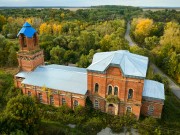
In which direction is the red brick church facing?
to the viewer's left

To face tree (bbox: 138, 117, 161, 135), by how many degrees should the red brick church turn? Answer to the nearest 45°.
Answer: approximately 45° to its left
